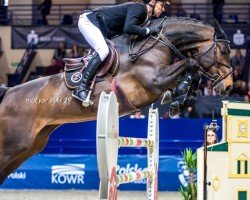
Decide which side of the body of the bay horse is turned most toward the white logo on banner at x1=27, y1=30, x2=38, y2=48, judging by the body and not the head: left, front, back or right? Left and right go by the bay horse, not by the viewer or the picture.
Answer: left

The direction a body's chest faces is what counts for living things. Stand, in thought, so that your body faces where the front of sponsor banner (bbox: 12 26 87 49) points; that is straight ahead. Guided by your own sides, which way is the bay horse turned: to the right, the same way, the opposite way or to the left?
to the left

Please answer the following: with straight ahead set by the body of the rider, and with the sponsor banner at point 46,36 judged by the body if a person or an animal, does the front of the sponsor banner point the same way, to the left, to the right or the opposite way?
to the right

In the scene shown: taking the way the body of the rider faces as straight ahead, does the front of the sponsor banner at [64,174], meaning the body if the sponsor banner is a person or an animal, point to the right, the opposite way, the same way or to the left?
to the right

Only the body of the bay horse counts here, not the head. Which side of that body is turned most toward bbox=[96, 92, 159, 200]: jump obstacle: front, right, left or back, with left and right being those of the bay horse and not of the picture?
right

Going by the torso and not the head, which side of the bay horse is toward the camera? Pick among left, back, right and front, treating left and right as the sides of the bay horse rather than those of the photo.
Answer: right

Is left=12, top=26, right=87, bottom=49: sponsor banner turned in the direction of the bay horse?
yes

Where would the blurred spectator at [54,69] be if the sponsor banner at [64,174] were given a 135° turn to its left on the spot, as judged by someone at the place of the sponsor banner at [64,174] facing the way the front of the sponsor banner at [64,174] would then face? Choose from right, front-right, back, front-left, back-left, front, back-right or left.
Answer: front-left

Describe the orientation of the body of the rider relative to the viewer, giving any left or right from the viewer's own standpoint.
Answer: facing to the right of the viewer

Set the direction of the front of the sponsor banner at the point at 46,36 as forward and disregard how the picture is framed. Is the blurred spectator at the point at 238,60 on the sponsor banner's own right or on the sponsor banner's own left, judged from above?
on the sponsor banner's own left

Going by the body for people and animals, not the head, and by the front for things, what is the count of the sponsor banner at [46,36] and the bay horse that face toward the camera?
1
